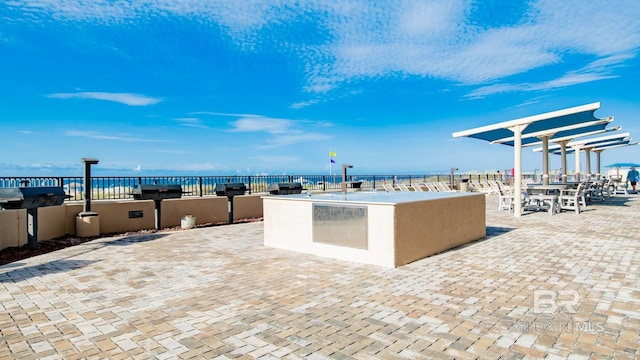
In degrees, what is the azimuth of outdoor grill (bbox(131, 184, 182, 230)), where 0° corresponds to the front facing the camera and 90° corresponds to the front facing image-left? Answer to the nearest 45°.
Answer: approximately 0°

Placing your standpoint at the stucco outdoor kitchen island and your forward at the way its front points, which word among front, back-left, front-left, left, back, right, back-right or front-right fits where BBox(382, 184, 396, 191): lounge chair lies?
back-right

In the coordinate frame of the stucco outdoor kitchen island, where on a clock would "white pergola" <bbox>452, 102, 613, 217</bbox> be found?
The white pergola is roughly at 6 o'clock from the stucco outdoor kitchen island.

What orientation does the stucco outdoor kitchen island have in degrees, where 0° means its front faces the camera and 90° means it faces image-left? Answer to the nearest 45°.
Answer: approximately 45°

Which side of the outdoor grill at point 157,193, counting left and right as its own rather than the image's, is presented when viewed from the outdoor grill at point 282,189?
left

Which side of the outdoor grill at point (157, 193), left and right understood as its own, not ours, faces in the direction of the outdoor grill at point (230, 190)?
left

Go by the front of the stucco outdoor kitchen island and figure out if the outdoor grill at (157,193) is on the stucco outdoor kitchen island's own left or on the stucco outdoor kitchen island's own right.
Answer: on the stucco outdoor kitchen island's own right

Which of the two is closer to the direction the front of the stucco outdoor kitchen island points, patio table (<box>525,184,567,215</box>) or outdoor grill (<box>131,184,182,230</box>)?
the outdoor grill

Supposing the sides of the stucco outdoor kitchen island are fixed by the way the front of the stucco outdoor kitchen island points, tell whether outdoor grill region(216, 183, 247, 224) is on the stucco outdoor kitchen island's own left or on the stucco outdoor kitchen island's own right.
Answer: on the stucco outdoor kitchen island's own right
